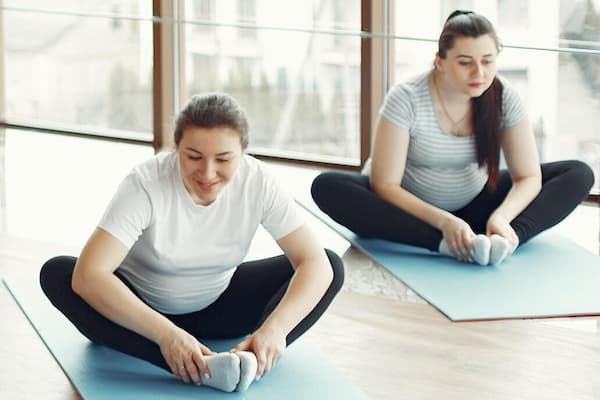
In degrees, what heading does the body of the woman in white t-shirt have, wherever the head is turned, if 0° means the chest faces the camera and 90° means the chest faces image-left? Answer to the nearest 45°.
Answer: approximately 0°

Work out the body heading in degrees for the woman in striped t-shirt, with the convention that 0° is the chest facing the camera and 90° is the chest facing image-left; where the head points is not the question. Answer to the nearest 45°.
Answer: approximately 315°

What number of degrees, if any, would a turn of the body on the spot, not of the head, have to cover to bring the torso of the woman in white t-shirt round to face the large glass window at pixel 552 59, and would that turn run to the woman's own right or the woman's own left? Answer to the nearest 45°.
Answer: approximately 135° to the woman's own left

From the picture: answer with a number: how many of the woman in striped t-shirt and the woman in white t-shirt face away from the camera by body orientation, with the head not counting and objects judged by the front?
0

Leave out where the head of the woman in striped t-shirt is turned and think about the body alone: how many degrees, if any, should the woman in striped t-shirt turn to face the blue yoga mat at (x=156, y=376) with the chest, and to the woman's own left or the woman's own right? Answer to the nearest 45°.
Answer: approximately 90° to the woman's own right

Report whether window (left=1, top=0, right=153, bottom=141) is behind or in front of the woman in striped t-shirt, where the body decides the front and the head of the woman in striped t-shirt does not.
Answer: behind

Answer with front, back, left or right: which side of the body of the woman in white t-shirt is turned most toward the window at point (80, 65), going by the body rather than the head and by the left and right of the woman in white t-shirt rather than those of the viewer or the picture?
back

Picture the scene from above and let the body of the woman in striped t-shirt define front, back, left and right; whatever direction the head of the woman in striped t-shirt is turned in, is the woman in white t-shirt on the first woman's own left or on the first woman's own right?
on the first woman's own right
